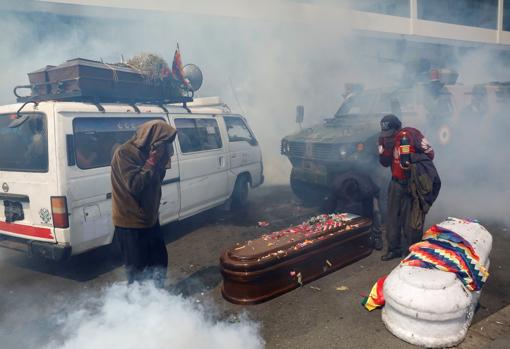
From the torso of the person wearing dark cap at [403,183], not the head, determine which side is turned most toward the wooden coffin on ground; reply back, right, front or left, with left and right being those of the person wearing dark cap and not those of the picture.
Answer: front

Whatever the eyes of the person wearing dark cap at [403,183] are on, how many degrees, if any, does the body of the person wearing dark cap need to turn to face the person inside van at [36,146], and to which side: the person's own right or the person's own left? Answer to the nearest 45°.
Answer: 0° — they already face them

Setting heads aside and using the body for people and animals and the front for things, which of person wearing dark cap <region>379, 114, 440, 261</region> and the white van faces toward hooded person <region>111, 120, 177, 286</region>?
person wearing dark cap <region>379, 114, 440, 261</region>

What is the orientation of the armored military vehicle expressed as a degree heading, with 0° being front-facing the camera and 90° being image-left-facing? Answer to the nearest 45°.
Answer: approximately 45°

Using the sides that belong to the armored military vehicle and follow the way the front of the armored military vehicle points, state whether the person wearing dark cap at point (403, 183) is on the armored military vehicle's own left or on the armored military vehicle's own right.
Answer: on the armored military vehicle's own left

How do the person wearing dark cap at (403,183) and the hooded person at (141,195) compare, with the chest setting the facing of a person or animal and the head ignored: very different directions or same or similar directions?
very different directions

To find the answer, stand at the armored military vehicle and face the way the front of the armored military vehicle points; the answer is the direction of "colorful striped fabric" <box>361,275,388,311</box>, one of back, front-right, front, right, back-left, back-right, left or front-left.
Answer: front-left
